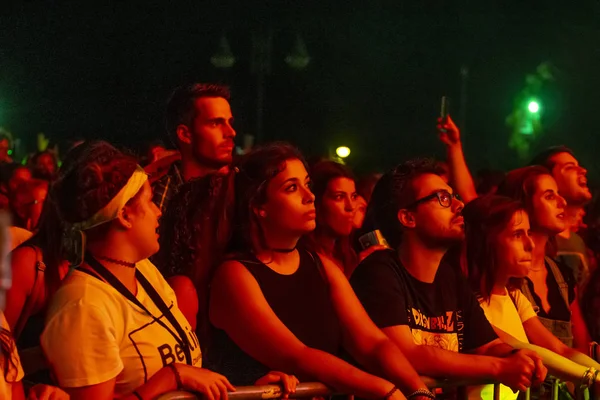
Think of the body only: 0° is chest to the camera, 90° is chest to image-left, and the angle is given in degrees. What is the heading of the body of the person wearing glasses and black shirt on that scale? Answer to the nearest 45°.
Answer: approximately 315°

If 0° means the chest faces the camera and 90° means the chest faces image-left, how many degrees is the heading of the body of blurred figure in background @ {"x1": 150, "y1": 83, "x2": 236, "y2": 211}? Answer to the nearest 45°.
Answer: approximately 315°

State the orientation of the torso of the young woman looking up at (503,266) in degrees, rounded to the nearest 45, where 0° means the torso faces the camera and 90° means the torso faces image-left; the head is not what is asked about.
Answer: approximately 315°

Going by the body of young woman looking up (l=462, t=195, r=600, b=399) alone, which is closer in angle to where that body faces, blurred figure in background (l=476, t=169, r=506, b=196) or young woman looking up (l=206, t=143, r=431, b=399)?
the young woman looking up

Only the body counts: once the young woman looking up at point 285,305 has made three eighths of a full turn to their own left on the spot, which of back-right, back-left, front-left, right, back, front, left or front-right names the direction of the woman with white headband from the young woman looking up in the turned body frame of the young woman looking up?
back-left

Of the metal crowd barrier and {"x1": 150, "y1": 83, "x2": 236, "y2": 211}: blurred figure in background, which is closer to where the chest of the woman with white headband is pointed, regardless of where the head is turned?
the metal crowd barrier

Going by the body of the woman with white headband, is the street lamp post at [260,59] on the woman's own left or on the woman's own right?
on the woman's own left
